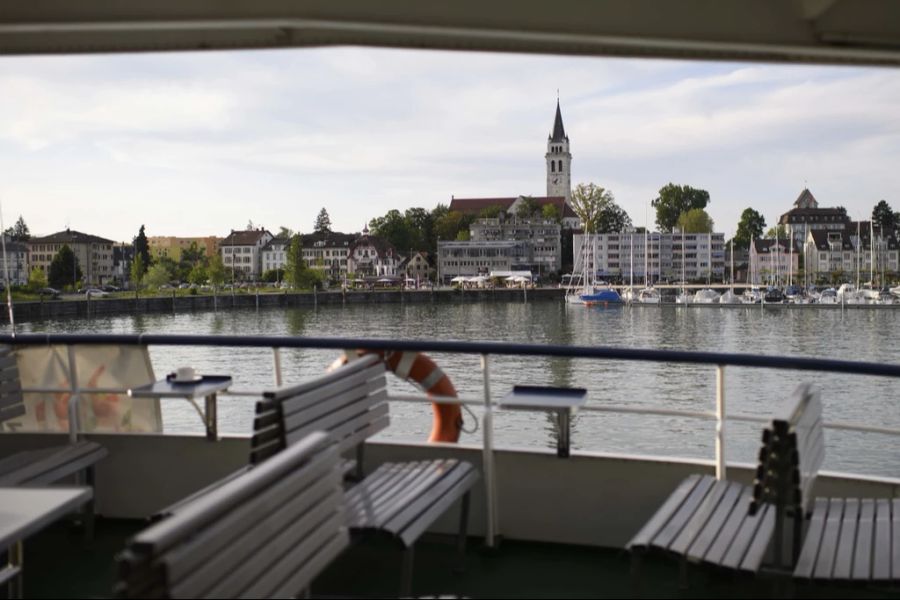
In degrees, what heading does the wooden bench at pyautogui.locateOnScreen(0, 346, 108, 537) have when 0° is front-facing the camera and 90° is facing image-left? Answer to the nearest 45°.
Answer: approximately 315°

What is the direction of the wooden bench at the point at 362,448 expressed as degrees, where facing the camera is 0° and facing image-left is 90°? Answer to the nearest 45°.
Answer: approximately 315°

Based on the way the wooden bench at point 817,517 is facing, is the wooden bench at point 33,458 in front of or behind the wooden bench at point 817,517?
behind

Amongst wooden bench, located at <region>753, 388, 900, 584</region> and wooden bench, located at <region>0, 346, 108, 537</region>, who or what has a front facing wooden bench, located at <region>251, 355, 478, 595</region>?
wooden bench, located at <region>0, 346, 108, 537</region>

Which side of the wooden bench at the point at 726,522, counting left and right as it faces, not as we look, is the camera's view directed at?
left

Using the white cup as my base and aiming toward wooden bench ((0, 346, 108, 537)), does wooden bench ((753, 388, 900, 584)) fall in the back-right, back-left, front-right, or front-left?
back-left

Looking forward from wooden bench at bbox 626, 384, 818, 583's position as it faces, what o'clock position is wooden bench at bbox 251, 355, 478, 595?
wooden bench at bbox 251, 355, 478, 595 is roughly at 12 o'clock from wooden bench at bbox 626, 384, 818, 583.

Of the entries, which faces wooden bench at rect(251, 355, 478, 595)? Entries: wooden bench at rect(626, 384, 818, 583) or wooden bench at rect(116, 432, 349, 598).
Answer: wooden bench at rect(626, 384, 818, 583)

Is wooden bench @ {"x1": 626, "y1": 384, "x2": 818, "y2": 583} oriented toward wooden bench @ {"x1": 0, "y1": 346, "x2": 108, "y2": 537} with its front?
yes

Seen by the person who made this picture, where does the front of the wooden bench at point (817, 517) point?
facing to the right of the viewer

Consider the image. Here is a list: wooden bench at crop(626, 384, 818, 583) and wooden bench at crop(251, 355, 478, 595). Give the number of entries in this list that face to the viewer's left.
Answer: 1
